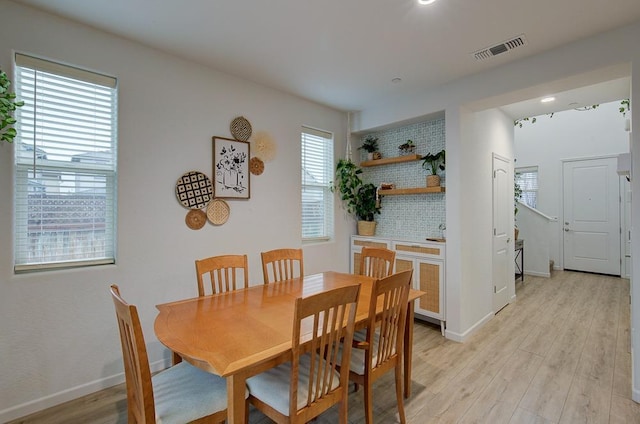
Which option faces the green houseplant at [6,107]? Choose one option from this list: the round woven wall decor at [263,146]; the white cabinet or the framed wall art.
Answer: the white cabinet

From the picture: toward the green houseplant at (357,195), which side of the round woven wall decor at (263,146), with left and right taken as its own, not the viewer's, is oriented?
left

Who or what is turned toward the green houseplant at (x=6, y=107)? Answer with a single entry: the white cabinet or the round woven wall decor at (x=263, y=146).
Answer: the white cabinet

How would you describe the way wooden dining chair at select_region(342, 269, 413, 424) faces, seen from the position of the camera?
facing away from the viewer and to the left of the viewer

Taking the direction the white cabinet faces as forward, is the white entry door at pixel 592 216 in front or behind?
behind

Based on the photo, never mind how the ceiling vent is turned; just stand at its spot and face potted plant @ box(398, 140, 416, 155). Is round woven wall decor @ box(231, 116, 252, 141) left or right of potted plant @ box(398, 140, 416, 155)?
left
